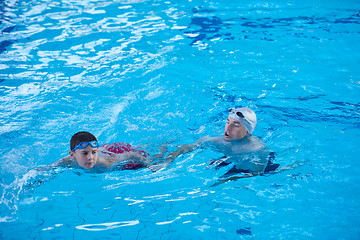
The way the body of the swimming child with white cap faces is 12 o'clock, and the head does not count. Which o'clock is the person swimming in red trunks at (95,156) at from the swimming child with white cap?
The person swimming in red trunks is roughly at 1 o'clock from the swimming child with white cap.

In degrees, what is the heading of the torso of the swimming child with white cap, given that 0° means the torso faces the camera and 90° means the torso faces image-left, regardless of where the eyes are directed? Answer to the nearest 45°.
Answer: approximately 45°

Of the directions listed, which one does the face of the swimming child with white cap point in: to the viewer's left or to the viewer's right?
to the viewer's left
